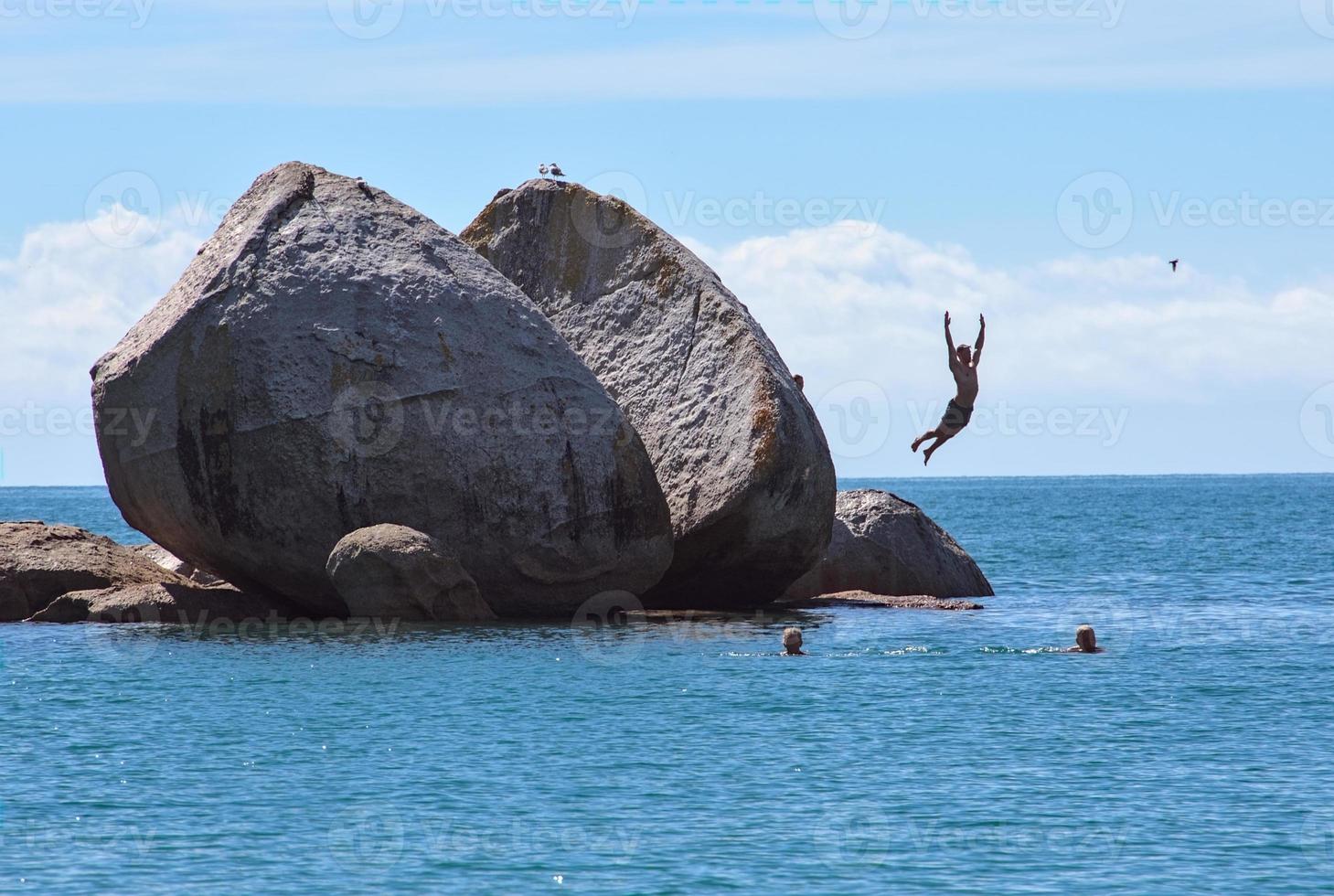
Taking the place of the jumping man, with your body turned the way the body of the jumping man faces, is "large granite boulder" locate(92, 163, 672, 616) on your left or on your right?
on your right

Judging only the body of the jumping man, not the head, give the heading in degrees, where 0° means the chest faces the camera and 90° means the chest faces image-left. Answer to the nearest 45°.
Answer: approximately 315°

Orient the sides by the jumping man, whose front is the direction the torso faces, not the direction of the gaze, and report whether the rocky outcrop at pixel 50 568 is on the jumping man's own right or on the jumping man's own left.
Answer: on the jumping man's own right

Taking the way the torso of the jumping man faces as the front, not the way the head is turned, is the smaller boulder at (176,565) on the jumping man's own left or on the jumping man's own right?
on the jumping man's own right

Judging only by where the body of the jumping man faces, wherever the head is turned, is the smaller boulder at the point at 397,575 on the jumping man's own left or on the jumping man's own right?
on the jumping man's own right
